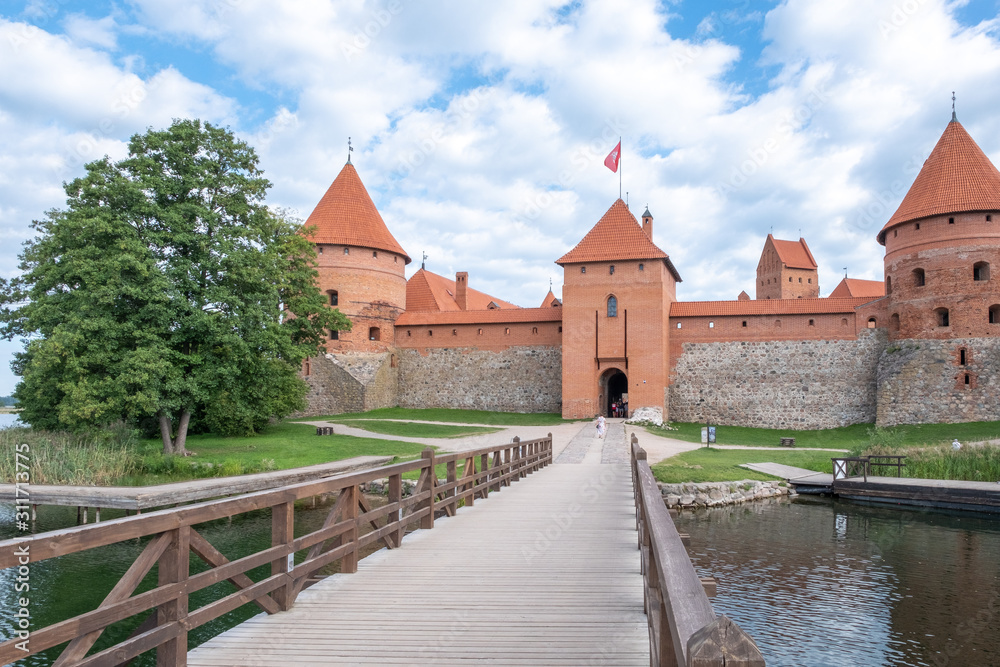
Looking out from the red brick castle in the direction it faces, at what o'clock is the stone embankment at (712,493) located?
The stone embankment is roughly at 12 o'clock from the red brick castle.

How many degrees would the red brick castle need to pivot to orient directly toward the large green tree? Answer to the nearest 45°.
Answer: approximately 45° to its right

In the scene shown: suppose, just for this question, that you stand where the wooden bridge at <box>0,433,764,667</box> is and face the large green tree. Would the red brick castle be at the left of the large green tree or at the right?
right

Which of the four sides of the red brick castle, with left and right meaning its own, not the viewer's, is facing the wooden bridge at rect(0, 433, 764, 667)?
front

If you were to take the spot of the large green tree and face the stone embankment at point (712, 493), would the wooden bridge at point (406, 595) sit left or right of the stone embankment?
right

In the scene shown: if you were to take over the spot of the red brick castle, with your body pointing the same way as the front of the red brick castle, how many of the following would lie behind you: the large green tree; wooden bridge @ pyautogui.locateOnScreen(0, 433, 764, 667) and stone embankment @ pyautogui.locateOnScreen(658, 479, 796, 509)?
0

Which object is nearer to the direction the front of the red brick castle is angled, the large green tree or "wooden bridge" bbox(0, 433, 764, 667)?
the wooden bridge

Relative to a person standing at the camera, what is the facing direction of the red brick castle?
facing the viewer
